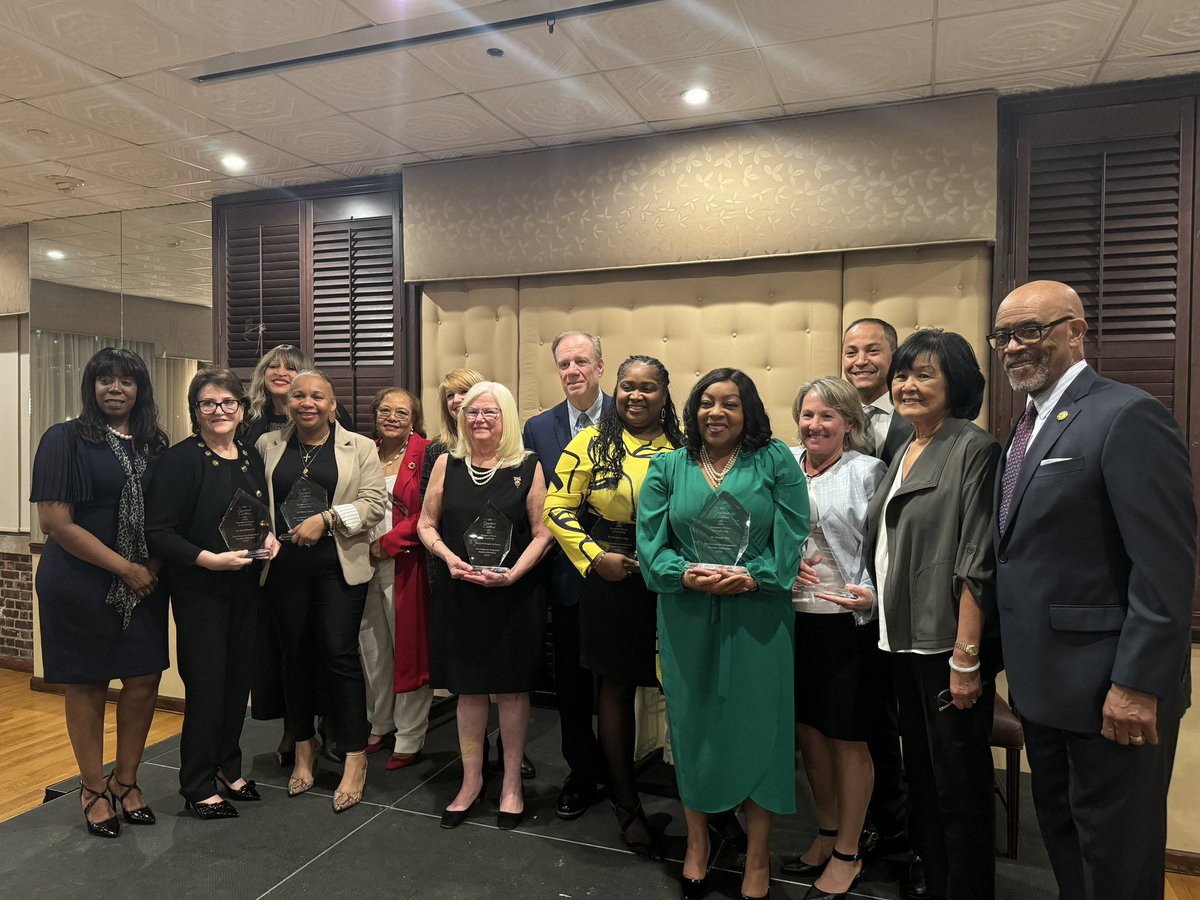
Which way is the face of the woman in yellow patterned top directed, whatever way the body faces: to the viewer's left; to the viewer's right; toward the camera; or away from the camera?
toward the camera

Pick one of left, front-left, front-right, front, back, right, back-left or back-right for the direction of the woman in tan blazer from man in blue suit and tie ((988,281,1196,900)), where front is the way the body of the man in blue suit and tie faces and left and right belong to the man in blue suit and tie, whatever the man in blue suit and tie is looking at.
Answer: front-right

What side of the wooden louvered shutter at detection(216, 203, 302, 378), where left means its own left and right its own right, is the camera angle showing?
front

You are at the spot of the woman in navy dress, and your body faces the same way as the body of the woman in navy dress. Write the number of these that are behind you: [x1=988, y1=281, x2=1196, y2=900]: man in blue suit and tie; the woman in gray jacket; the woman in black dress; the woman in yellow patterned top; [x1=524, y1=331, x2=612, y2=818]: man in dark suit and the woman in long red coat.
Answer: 0

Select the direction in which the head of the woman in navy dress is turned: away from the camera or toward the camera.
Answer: toward the camera

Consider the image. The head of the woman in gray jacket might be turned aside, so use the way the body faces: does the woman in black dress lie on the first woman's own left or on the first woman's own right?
on the first woman's own right

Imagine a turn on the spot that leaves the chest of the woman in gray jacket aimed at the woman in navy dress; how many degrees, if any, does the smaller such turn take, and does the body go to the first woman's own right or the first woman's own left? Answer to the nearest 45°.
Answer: approximately 45° to the first woman's own right

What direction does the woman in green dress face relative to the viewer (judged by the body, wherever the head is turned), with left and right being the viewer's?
facing the viewer

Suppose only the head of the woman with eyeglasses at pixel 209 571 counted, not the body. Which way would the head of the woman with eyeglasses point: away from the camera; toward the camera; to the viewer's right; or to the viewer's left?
toward the camera

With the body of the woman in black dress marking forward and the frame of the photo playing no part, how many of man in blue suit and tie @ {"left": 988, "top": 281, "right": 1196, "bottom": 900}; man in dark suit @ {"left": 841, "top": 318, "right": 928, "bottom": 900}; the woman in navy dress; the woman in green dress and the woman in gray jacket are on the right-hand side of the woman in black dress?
1

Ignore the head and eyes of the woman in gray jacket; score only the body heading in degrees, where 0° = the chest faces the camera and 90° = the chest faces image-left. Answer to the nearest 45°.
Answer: approximately 45°

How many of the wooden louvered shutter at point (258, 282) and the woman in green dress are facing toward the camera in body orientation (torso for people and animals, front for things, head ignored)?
2

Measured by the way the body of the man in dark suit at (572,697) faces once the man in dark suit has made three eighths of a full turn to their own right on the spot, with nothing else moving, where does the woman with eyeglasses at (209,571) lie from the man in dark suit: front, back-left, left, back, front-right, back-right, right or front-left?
front-left

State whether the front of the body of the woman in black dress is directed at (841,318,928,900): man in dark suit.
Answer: no
